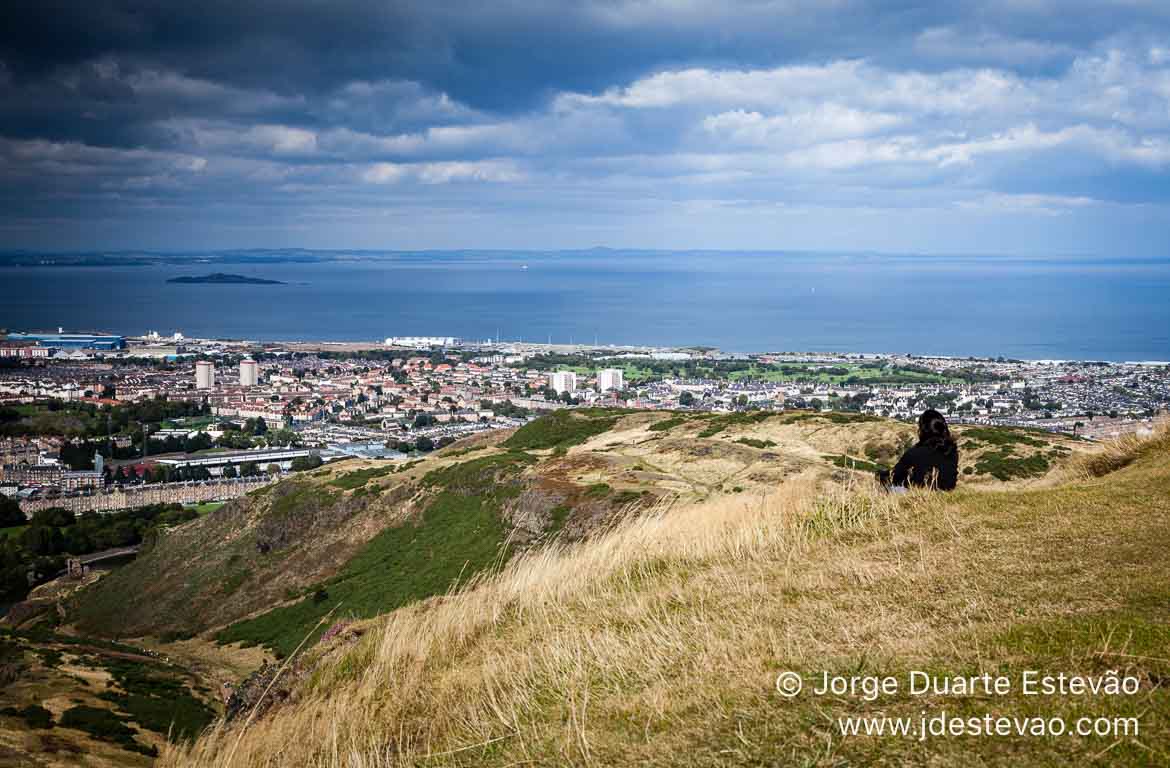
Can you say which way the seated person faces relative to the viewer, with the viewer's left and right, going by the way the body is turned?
facing away from the viewer and to the left of the viewer
